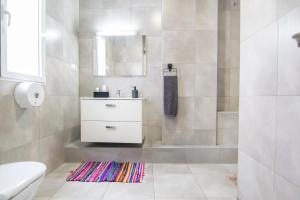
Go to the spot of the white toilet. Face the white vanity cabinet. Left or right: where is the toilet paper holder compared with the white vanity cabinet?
left

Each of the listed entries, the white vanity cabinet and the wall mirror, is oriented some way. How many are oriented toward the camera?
2

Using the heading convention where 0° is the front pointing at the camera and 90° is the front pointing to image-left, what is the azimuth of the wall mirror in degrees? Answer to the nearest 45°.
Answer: approximately 0°

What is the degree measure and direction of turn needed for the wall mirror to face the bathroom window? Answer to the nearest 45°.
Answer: approximately 45° to its right

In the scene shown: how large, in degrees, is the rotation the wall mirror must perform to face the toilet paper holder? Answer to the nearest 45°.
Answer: approximately 45° to its right

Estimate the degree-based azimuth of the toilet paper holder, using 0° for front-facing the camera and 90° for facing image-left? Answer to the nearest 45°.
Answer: approximately 315°
